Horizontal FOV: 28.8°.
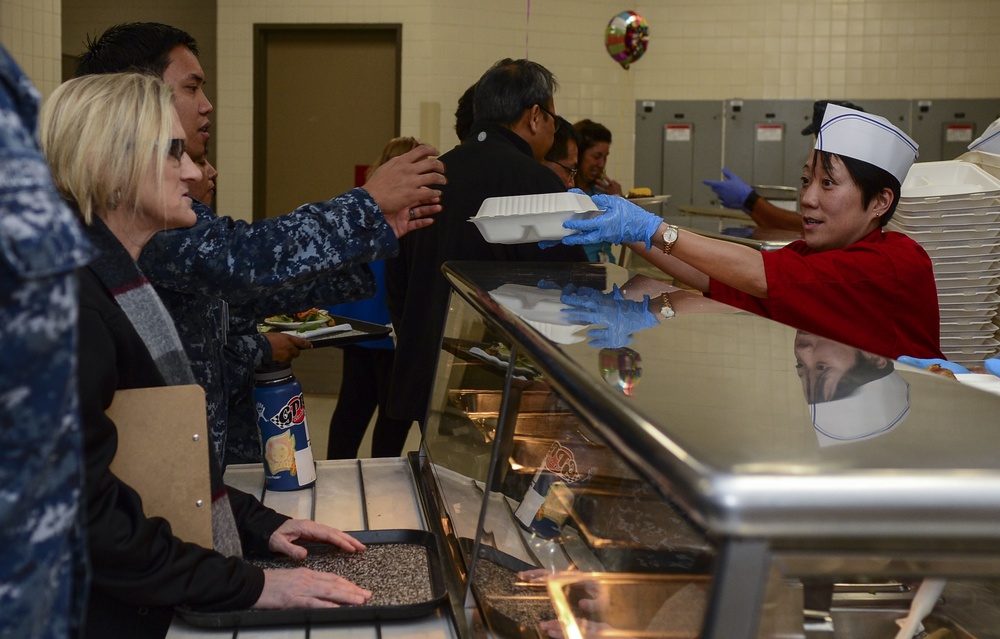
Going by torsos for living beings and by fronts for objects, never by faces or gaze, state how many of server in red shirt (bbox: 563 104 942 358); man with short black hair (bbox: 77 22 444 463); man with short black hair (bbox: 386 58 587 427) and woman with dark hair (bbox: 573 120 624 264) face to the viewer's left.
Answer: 1

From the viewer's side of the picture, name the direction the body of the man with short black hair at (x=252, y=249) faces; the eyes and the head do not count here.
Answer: to the viewer's right

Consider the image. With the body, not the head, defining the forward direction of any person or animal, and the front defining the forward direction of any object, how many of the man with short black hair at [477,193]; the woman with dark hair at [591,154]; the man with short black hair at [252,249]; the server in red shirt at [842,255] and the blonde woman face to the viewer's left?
1

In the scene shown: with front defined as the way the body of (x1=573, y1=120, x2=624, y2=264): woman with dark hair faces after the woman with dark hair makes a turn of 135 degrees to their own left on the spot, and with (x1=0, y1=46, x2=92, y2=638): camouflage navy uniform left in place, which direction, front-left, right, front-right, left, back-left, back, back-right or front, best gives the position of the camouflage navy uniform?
back

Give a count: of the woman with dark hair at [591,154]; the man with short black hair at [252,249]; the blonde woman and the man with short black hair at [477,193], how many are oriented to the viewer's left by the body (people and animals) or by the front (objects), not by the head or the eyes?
0

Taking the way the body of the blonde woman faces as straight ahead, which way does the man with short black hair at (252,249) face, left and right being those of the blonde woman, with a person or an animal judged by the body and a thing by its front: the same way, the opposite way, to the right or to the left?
the same way

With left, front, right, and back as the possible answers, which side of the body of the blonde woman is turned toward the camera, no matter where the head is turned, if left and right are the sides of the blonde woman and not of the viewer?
right

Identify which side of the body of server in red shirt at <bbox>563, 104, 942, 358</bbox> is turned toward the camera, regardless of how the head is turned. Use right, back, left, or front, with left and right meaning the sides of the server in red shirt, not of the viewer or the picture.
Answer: left

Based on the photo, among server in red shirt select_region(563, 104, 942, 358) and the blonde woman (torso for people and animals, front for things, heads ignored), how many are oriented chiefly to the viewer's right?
1

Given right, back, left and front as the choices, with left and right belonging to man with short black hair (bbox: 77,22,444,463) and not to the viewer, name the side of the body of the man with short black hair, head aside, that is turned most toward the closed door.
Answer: left

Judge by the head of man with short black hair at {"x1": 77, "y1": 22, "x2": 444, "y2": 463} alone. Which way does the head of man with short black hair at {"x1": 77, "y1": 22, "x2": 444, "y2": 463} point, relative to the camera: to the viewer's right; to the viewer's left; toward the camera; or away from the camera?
to the viewer's right

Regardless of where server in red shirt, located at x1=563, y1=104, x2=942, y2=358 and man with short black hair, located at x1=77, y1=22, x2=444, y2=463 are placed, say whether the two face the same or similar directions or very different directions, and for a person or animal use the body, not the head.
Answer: very different directions

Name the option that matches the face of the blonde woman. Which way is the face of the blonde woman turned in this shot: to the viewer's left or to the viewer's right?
to the viewer's right
